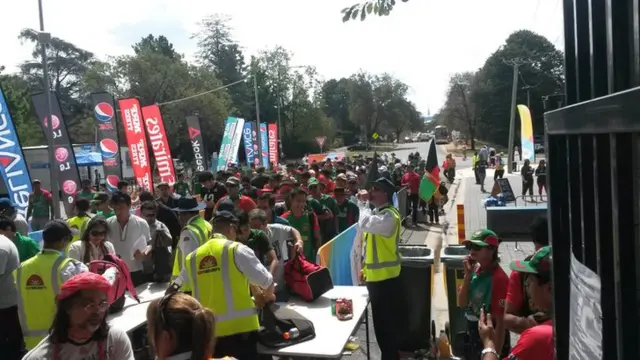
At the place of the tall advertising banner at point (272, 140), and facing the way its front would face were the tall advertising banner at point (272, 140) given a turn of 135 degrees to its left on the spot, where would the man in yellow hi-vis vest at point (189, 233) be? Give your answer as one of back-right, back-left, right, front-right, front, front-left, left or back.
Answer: back-right

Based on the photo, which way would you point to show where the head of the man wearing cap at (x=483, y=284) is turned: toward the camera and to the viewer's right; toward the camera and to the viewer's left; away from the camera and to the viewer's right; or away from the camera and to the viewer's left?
toward the camera and to the viewer's left

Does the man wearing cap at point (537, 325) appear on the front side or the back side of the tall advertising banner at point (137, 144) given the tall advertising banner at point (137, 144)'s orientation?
on the front side

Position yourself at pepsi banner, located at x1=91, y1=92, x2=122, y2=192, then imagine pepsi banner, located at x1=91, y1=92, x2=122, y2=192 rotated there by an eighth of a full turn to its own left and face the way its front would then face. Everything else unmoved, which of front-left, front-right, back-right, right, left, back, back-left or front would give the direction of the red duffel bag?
front-right

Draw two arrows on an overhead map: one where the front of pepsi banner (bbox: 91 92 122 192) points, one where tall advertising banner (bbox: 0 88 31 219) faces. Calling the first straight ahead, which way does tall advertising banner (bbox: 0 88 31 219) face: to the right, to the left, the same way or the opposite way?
the same way

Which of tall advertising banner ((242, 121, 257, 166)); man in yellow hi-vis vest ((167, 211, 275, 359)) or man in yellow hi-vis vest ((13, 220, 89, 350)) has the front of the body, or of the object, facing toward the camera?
the tall advertising banner

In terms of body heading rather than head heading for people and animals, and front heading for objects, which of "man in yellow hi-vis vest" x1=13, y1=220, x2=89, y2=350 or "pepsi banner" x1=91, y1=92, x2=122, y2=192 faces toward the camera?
the pepsi banner

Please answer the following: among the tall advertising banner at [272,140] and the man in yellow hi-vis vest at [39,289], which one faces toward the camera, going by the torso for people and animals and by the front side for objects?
the tall advertising banner

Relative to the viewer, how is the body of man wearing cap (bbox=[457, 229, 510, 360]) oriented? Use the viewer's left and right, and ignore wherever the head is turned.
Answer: facing the viewer and to the left of the viewer

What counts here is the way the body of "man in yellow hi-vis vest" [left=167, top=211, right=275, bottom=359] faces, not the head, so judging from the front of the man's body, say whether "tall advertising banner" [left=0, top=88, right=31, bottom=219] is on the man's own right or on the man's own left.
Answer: on the man's own left

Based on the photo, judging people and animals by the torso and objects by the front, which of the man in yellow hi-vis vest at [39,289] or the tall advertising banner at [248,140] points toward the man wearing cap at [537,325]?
the tall advertising banner

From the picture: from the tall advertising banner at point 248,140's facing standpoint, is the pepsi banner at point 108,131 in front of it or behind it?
in front

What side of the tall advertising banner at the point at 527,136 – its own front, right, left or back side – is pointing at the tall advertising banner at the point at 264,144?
right

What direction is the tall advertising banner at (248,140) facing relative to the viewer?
toward the camera
